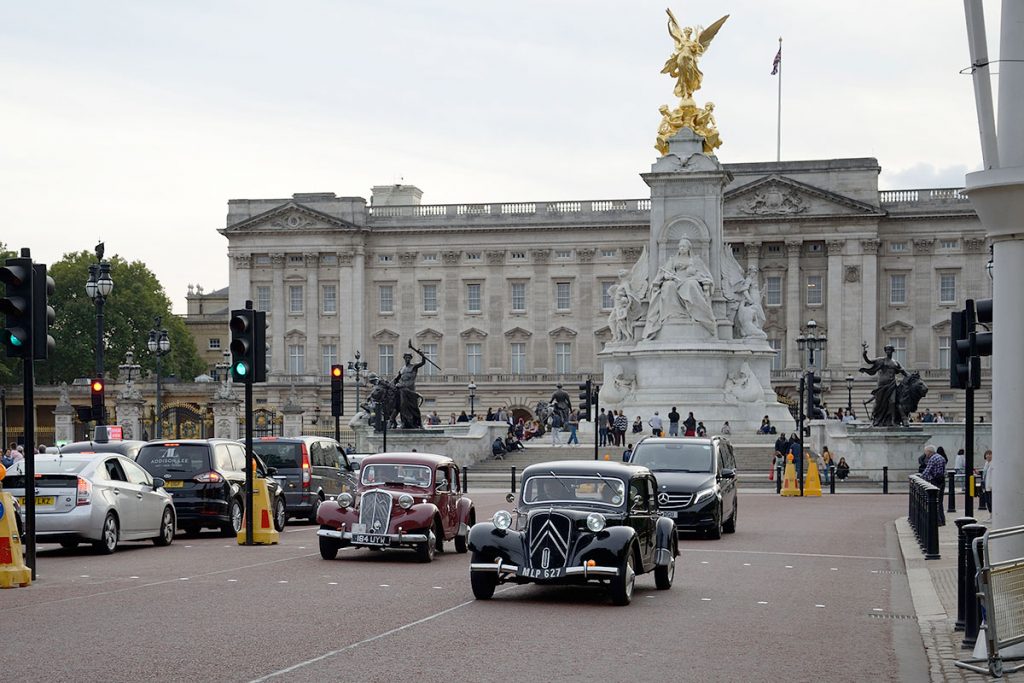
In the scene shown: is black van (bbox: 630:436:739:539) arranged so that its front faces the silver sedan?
no

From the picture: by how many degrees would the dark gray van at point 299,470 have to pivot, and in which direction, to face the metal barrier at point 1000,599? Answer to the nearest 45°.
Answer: approximately 135° to its right

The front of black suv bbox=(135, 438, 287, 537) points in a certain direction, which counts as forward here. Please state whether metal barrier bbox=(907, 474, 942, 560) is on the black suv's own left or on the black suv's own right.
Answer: on the black suv's own right

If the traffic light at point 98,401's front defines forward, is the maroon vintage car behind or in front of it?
in front

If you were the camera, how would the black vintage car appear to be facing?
facing the viewer

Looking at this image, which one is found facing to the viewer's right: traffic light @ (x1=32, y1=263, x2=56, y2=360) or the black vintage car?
the traffic light

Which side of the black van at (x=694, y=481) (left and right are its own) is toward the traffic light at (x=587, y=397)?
back

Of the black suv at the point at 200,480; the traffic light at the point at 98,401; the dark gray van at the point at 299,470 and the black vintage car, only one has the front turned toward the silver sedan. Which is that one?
the traffic light

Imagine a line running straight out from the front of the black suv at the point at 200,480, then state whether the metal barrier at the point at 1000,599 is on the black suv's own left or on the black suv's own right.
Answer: on the black suv's own right

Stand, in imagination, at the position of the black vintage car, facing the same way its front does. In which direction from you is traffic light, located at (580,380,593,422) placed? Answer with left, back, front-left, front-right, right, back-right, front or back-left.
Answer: back

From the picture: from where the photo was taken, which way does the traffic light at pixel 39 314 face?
to the viewer's right

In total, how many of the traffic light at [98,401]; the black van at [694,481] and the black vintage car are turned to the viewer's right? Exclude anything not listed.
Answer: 0

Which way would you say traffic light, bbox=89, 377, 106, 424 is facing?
toward the camera

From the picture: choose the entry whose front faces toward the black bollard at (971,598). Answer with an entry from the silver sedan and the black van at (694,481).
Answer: the black van

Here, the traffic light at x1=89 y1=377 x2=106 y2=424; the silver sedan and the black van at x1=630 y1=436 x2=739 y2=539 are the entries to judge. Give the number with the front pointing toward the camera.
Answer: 2
